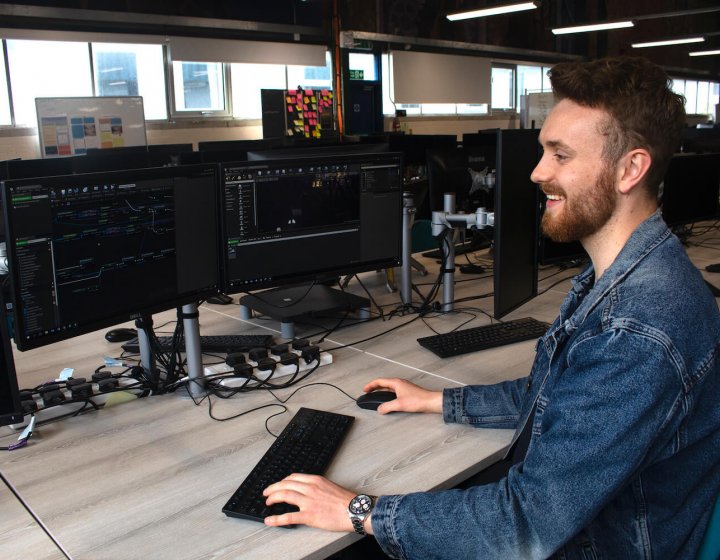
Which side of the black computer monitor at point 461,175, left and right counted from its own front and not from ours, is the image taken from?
back

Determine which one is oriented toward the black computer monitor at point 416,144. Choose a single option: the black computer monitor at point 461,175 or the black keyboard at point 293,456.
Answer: the black computer monitor at point 461,175

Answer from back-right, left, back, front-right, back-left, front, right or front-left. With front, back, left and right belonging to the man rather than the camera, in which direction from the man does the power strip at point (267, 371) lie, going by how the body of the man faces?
front-right

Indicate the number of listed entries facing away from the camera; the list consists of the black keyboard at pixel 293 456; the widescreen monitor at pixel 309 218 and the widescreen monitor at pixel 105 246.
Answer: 0

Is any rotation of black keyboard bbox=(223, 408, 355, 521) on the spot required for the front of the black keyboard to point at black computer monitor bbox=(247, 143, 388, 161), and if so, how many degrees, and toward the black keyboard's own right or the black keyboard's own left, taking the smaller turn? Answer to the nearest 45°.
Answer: approximately 135° to the black keyboard's own left

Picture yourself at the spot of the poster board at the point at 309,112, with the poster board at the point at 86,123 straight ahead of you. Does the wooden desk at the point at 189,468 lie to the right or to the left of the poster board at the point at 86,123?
left

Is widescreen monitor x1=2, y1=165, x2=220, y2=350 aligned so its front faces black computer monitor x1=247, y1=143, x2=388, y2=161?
no

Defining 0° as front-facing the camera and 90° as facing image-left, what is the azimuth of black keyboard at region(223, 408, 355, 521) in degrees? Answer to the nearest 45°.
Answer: approximately 315°

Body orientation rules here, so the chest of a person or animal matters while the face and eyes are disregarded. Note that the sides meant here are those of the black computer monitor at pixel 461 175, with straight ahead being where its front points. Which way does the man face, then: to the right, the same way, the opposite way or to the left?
to the left

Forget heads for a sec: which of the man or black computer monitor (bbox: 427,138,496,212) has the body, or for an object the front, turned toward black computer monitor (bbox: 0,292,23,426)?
the man

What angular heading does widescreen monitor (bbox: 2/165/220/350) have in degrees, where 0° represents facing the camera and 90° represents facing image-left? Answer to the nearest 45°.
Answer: approximately 315°

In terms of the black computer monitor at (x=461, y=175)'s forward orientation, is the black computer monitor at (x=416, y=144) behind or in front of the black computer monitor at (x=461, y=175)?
in front

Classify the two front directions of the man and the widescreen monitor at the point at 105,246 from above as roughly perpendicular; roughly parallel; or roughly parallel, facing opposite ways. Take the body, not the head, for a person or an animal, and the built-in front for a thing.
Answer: roughly parallel, facing opposite ways

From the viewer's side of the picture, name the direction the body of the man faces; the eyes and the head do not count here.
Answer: to the viewer's left

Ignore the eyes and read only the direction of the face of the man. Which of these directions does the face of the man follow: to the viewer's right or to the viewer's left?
to the viewer's left

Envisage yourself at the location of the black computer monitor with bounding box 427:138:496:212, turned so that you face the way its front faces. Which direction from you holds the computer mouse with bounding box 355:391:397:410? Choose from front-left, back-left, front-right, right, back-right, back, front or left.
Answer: back

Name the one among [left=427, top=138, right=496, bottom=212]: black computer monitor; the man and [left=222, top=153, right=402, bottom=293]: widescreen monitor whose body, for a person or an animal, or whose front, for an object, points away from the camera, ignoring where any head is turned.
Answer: the black computer monitor

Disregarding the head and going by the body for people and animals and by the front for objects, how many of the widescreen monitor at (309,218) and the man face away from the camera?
0

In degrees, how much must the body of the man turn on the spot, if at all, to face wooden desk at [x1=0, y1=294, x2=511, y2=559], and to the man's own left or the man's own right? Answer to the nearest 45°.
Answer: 0° — they already face it
